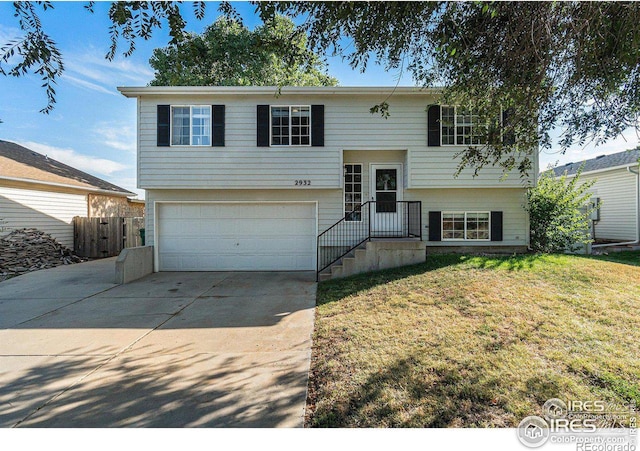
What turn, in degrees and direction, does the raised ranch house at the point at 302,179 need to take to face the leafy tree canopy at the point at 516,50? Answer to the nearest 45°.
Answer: approximately 45° to its left

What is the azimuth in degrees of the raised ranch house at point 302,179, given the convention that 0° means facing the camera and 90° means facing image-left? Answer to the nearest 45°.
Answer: approximately 0°

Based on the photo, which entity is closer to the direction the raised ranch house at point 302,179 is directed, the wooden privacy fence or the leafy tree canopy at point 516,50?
the leafy tree canopy

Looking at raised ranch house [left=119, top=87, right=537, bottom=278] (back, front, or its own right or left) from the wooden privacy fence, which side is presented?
right

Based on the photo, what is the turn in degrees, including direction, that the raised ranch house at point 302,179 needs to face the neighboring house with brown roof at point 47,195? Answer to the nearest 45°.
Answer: approximately 90° to its right

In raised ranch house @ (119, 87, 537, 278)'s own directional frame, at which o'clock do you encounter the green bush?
The green bush is roughly at 9 o'clock from the raised ranch house.

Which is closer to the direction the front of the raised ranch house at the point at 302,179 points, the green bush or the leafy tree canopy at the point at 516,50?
the leafy tree canopy

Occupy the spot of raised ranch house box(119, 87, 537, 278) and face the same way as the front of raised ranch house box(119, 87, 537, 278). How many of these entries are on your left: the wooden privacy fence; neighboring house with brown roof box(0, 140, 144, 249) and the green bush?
1
